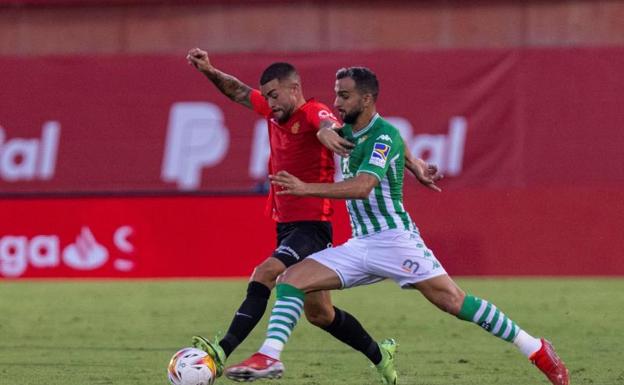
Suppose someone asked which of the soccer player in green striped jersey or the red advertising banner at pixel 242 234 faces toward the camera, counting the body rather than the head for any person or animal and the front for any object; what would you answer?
the red advertising banner

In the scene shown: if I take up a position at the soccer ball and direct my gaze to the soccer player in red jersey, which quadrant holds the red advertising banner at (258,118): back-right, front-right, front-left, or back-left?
front-left

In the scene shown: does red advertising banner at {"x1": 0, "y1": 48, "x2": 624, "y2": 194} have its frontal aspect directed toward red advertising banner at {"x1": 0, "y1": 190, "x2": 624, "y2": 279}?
yes

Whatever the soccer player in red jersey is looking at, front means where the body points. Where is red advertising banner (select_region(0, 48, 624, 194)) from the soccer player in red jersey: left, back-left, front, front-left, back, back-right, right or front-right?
back-right

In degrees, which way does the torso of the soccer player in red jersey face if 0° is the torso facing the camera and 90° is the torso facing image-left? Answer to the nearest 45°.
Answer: approximately 45°

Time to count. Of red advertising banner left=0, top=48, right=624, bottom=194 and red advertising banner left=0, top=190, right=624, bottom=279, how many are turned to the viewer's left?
0

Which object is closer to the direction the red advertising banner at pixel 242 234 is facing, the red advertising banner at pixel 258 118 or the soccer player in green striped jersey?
the soccer player in green striped jersey

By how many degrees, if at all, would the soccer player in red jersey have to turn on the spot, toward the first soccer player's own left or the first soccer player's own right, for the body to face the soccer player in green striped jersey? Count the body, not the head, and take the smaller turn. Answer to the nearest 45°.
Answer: approximately 90° to the first soccer player's own left

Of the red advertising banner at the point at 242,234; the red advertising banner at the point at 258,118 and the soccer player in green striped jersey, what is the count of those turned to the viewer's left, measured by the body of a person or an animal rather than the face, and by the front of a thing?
1

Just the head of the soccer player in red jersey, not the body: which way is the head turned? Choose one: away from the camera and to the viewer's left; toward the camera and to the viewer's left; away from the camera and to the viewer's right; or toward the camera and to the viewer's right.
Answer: toward the camera and to the viewer's left

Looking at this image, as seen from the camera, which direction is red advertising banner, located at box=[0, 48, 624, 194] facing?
toward the camera

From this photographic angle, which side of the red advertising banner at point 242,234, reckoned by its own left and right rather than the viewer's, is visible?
front

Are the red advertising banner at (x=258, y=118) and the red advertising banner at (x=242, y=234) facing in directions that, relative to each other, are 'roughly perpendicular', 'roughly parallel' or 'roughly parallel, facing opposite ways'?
roughly parallel

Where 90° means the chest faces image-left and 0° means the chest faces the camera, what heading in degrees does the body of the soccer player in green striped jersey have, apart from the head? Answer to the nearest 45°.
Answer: approximately 90°

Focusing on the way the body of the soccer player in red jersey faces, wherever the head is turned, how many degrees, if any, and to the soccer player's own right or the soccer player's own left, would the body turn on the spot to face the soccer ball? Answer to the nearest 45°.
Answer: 0° — they already face it

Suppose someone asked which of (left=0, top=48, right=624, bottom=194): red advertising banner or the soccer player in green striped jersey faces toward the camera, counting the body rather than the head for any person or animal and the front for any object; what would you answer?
the red advertising banner

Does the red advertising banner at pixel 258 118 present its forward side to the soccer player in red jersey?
yes

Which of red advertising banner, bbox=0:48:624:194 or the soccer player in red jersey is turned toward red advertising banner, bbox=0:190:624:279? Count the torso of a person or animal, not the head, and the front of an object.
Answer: red advertising banner, bbox=0:48:624:194
